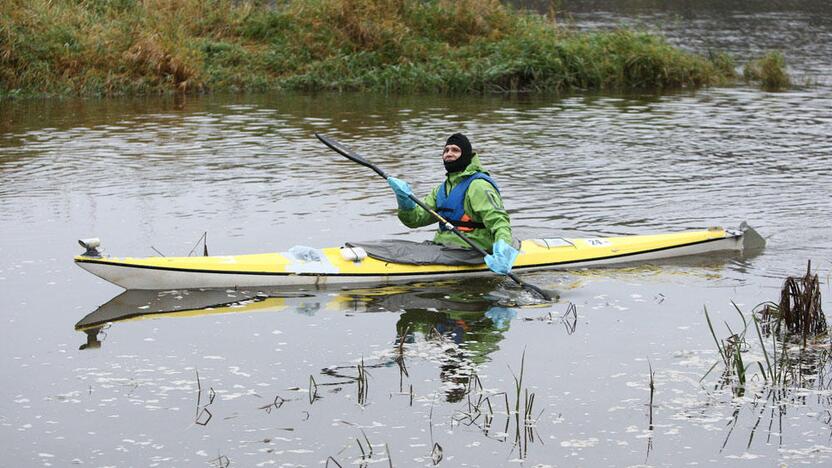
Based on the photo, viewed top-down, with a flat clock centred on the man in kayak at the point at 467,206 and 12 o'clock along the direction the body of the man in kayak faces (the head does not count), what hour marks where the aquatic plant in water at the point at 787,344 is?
The aquatic plant in water is roughly at 9 o'clock from the man in kayak.

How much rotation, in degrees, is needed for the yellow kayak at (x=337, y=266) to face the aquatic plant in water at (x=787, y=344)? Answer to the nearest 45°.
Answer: approximately 135° to its left

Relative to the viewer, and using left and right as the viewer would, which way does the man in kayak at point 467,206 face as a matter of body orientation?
facing the viewer and to the left of the viewer

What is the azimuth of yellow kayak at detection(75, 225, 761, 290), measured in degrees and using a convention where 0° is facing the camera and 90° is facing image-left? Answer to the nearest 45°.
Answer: approximately 90°
